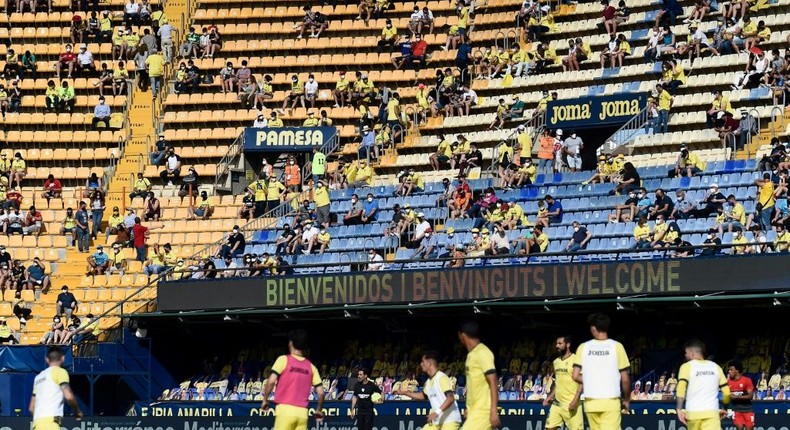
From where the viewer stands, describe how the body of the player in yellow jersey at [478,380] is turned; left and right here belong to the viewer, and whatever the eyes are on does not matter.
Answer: facing to the left of the viewer

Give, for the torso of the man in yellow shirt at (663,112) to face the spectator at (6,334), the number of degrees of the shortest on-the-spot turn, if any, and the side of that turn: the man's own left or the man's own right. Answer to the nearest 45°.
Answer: approximately 45° to the man's own right

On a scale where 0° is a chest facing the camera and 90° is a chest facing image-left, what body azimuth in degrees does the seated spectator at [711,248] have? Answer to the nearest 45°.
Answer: approximately 45°

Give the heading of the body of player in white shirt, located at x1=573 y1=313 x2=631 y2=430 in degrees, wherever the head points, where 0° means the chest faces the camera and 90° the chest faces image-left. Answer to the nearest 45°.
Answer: approximately 180°

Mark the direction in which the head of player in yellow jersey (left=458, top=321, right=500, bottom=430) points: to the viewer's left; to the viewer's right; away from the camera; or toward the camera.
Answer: to the viewer's left

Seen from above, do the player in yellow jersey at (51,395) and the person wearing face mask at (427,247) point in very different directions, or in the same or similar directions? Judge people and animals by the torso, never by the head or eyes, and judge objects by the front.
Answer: very different directions

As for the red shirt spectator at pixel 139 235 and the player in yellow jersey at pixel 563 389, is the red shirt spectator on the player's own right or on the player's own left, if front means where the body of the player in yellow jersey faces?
on the player's own right

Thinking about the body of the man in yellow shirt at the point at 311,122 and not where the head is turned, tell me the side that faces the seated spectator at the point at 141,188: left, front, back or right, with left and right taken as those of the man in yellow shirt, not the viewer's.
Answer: right
